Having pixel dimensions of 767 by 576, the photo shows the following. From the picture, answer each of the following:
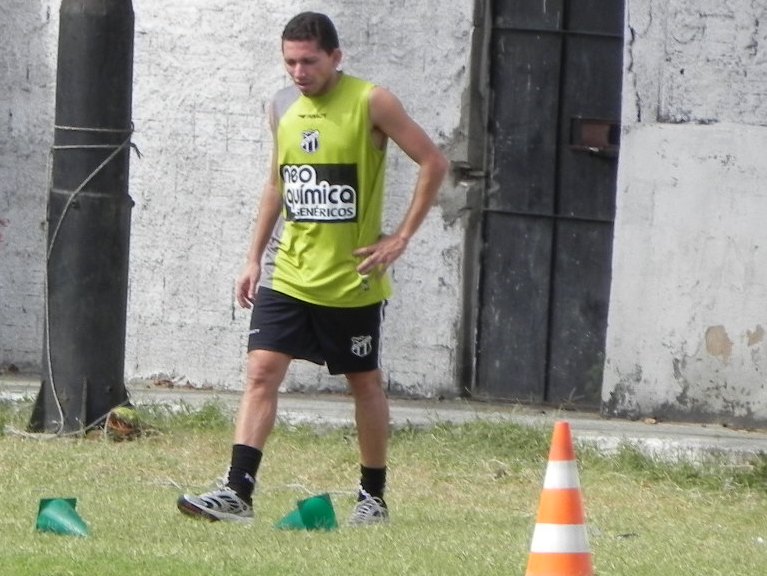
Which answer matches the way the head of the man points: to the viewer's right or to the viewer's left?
to the viewer's left

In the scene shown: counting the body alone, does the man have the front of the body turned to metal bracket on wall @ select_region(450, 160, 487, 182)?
no

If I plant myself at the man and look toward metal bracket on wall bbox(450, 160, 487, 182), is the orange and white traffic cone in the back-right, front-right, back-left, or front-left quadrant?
back-right

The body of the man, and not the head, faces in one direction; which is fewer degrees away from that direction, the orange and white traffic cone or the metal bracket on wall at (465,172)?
the orange and white traffic cone

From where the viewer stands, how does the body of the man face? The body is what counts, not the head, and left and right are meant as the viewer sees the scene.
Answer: facing the viewer and to the left of the viewer

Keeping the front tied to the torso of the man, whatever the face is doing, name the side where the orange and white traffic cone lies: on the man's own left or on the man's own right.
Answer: on the man's own left

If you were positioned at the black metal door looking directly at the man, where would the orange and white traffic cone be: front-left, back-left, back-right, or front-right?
front-left

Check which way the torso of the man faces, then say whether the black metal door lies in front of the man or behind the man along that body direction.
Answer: behind
